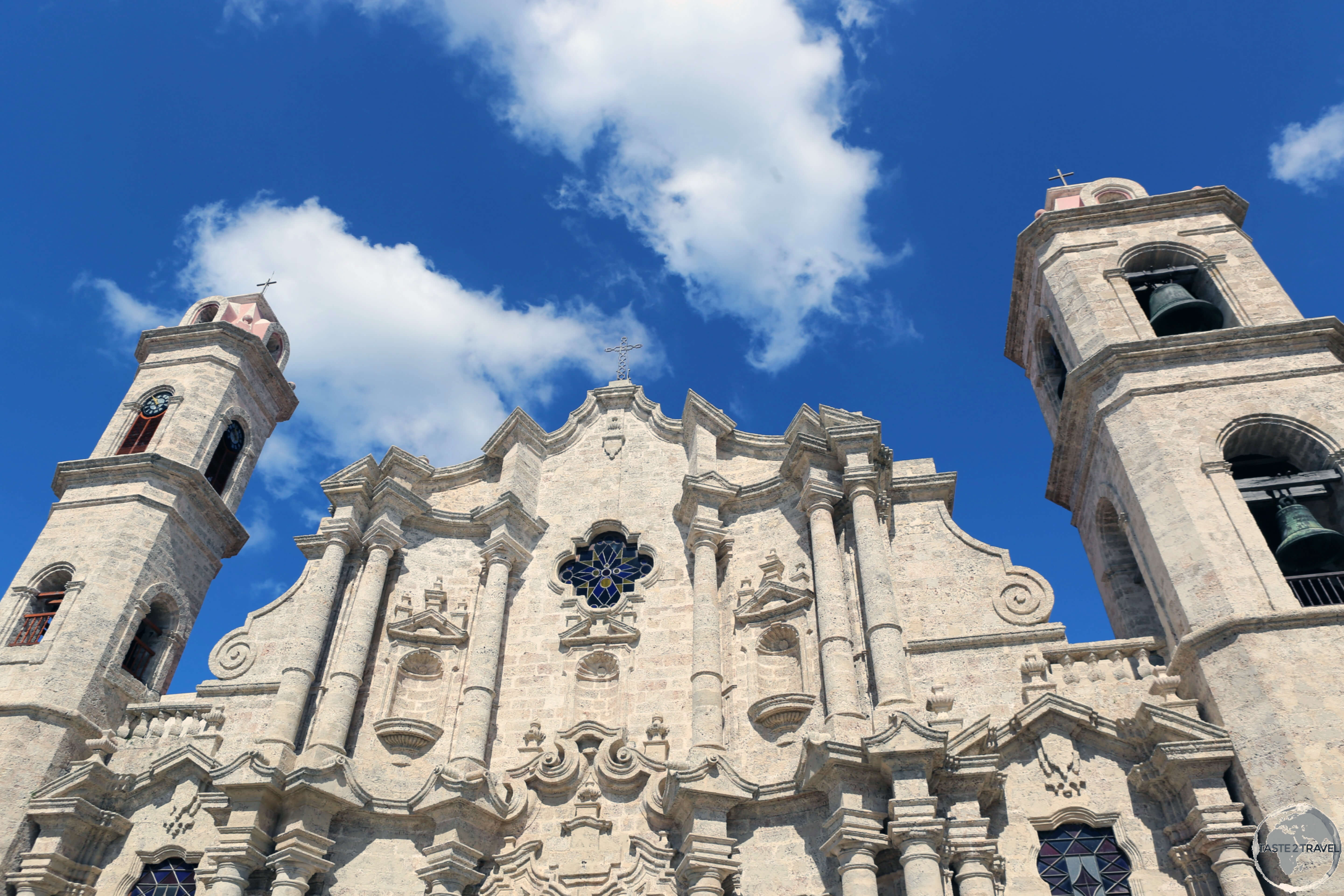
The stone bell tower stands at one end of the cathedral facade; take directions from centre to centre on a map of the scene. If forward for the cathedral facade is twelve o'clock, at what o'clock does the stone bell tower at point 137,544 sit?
The stone bell tower is roughly at 3 o'clock from the cathedral facade.

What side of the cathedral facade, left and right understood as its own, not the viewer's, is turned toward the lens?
front
